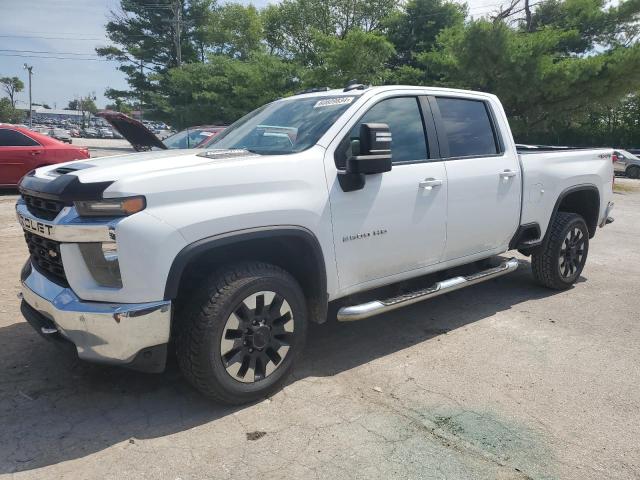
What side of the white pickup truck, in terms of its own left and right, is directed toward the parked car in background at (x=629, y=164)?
back

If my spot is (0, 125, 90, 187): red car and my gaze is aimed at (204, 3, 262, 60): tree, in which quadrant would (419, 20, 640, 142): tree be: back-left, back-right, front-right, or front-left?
front-right

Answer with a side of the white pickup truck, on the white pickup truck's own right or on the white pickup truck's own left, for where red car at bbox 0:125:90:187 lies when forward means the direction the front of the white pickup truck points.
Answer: on the white pickup truck's own right

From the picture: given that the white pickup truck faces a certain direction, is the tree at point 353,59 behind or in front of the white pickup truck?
behind

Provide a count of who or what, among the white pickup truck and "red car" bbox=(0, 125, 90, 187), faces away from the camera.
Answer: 0

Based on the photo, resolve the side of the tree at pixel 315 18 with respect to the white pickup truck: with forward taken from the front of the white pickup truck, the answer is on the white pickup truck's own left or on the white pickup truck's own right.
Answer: on the white pickup truck's own right

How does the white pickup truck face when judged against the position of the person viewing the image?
facing the viewer and to the left of the viewer

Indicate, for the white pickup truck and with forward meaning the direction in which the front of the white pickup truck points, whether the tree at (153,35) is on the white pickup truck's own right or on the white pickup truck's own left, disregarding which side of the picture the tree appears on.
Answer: on the white pickup truck's own right
